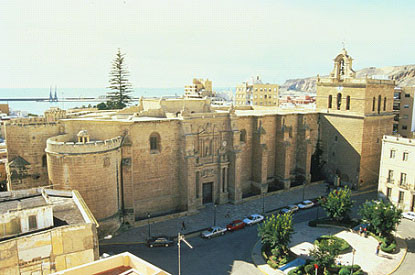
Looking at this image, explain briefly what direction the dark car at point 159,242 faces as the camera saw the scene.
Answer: facing to the left of the viewer

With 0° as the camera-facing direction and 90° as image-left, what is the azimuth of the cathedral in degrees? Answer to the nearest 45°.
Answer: approximately 315°

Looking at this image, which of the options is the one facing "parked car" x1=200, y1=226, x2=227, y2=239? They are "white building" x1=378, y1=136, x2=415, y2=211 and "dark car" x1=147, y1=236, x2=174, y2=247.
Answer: the white building

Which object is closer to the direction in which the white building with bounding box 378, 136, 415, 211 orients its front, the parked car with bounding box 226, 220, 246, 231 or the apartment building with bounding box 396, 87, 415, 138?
the parked car

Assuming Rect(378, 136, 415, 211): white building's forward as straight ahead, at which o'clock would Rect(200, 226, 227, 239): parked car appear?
The parked car is roughly at 12 o'clock from the white building.

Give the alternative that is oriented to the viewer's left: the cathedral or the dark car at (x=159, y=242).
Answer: the dark car

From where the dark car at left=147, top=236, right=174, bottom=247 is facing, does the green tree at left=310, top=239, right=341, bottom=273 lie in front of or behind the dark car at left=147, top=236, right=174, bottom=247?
behind

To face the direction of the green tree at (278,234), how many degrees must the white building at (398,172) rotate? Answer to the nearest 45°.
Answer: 0° — it already faces it
